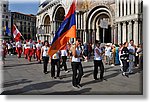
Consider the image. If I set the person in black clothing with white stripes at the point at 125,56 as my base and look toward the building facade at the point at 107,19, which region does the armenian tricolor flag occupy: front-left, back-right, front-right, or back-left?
back-left

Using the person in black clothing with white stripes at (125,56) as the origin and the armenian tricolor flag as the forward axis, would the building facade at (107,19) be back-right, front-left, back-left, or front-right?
back-right

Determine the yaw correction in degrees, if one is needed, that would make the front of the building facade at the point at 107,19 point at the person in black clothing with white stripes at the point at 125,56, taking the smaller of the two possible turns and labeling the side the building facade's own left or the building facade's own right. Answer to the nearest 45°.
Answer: approximately 45° to the building facade's own left

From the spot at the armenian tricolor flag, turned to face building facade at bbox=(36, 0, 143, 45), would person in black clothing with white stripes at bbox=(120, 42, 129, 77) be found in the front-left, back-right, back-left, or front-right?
front-right

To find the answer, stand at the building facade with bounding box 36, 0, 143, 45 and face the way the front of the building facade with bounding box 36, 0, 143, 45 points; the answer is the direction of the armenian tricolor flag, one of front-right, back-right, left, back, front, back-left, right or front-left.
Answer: front-left

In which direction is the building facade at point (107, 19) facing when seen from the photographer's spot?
facing the viewer and to the left of the viewer
